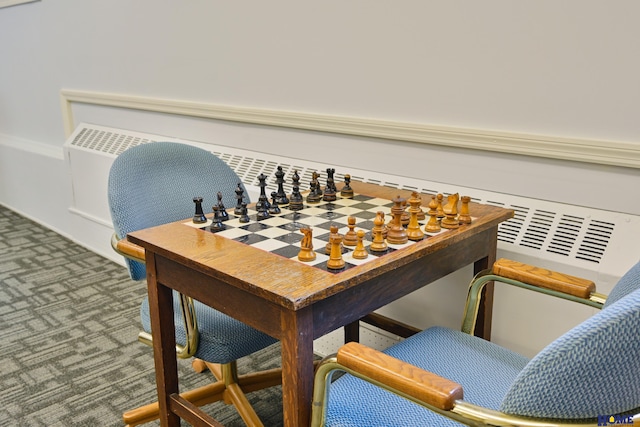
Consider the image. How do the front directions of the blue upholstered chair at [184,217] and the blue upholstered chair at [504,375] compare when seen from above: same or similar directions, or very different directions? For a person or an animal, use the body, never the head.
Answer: very different directions

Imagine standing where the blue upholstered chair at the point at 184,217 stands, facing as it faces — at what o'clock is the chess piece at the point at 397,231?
The chess piece is roughly at 12 o'clock from the blue upholstered chair.

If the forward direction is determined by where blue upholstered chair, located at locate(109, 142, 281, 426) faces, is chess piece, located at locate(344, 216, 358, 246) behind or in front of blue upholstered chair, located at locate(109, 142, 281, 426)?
in front

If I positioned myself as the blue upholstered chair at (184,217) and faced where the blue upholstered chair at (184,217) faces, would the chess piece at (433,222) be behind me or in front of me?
in front

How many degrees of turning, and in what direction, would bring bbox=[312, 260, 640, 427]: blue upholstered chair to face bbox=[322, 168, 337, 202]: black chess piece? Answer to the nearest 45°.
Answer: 0° — it already faces it

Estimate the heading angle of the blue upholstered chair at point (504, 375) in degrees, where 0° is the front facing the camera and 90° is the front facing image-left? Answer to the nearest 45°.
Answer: approximately 135°

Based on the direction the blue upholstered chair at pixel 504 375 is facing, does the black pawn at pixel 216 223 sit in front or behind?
in front

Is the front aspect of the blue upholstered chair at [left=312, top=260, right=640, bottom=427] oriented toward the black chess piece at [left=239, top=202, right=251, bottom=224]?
yes
